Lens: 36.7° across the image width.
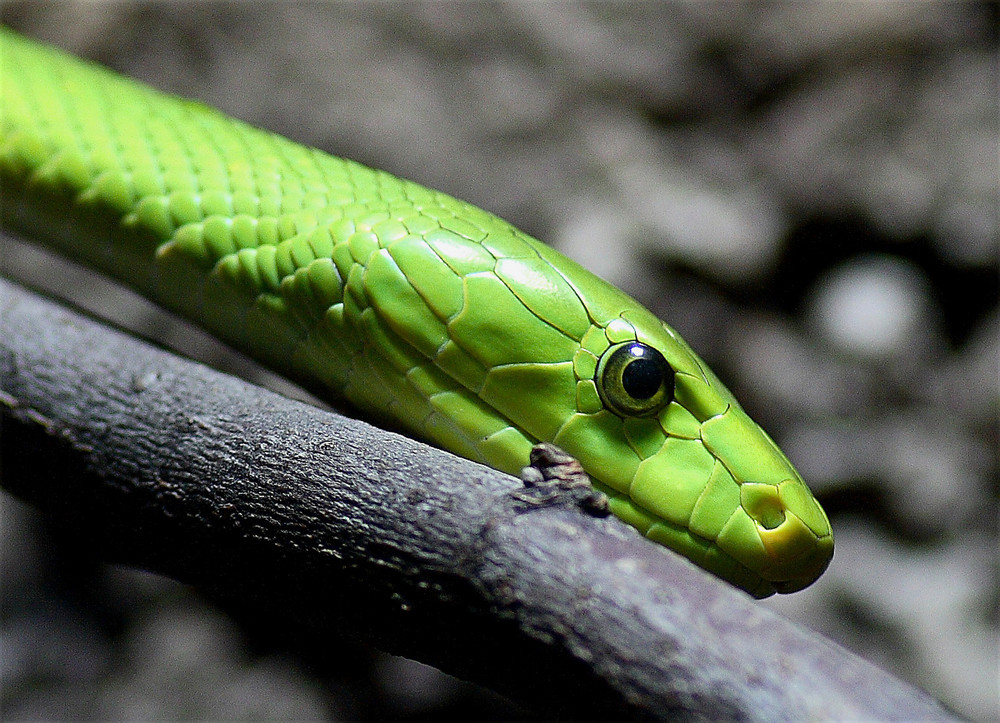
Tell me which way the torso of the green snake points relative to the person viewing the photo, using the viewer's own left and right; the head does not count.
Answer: facing to the right of the viewer
